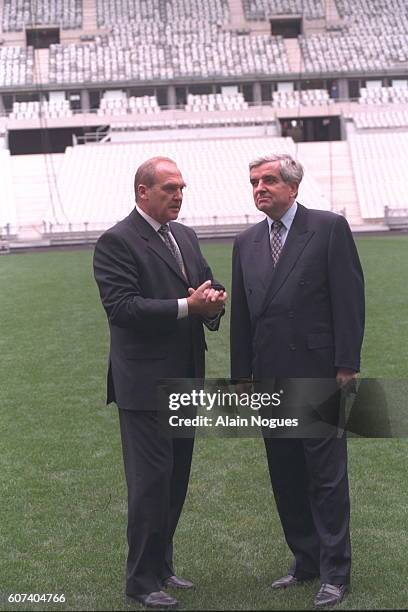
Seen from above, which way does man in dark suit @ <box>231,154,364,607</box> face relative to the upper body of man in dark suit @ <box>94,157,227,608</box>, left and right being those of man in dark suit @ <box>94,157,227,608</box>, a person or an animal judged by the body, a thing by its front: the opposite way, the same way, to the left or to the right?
to the right

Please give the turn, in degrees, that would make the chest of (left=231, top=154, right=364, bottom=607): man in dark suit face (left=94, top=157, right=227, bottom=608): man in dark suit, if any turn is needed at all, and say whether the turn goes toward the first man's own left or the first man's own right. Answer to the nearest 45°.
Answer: approximately 45° to the first man's own right

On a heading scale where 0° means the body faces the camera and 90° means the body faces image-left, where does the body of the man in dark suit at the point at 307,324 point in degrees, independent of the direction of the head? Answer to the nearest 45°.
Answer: approximately 45°
